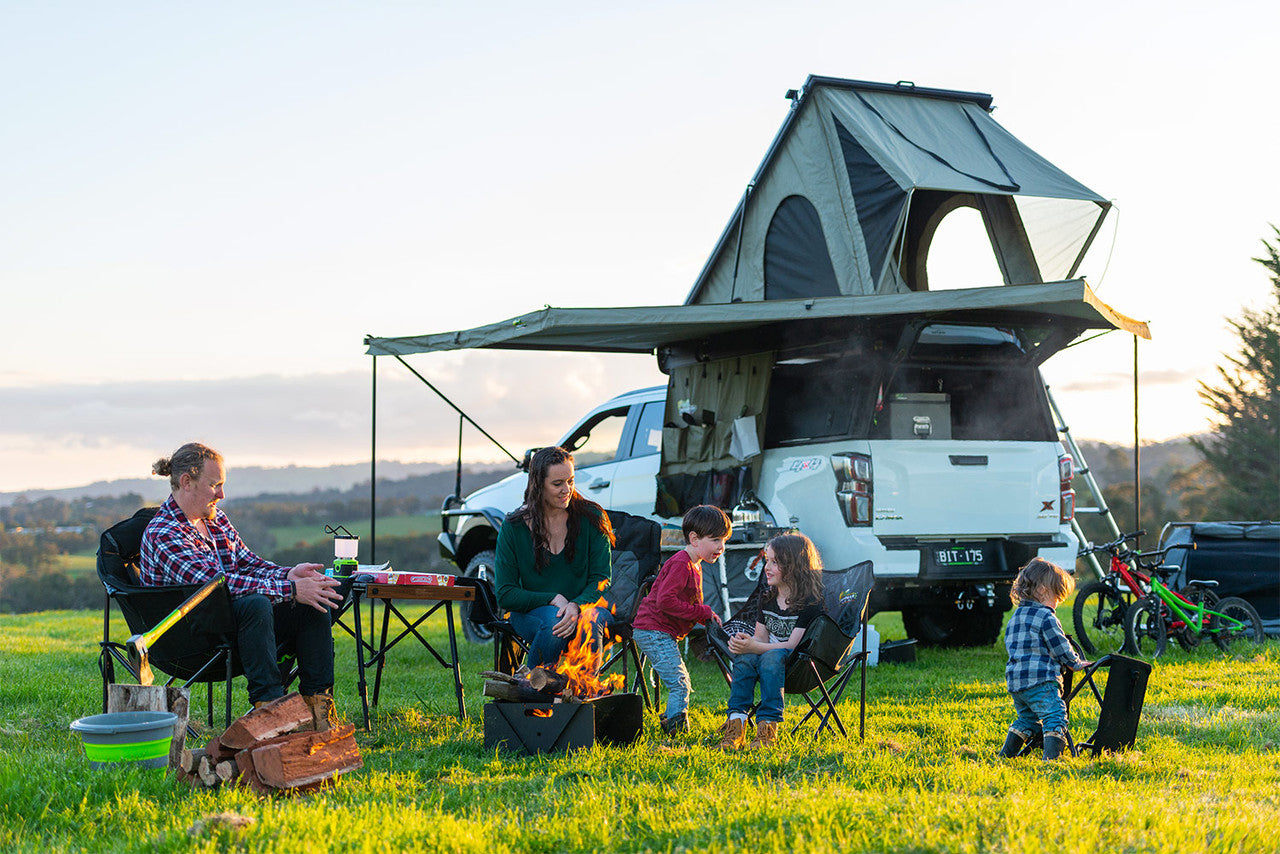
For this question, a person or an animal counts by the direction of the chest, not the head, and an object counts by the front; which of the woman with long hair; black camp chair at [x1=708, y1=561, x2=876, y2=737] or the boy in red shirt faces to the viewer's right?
the boy in red shirt

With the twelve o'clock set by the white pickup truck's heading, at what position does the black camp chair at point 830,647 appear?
The black camp chair is roughly at 8 o'clock from the white pickup truck.

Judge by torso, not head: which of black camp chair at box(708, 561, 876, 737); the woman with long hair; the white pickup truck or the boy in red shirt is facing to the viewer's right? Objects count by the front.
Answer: the boy in red shirt

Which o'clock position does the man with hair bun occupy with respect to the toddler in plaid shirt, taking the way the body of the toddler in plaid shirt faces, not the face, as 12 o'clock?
The man with hair bun is roughly at 7 o'clock from the toddler in plaid shirt.

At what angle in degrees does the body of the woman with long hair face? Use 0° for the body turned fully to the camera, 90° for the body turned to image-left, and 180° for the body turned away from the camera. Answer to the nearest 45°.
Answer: approximately 0°

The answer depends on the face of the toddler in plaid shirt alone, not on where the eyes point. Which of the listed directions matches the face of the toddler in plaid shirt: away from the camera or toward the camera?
away from the camera

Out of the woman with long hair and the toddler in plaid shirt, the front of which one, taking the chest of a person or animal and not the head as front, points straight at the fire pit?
the woman with long hair

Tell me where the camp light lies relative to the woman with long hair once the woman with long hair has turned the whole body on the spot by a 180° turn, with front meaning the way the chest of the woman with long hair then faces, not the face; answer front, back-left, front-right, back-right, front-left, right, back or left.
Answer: left

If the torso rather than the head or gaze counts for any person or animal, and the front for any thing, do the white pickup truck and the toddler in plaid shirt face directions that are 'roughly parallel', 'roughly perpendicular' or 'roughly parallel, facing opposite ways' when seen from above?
roughly perpendicular

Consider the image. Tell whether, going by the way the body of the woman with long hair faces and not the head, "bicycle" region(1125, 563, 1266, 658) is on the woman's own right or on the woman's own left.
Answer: on the woman's own left

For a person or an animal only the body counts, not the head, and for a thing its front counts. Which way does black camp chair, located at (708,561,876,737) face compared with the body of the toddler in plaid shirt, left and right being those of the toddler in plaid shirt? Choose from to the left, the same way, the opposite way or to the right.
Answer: the opposite way

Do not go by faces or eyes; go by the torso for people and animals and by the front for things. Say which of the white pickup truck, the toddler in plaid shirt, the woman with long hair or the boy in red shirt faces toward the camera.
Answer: the woman with long hair

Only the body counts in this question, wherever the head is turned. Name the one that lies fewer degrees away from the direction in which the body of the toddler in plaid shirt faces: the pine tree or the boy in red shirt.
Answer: the pine tree
